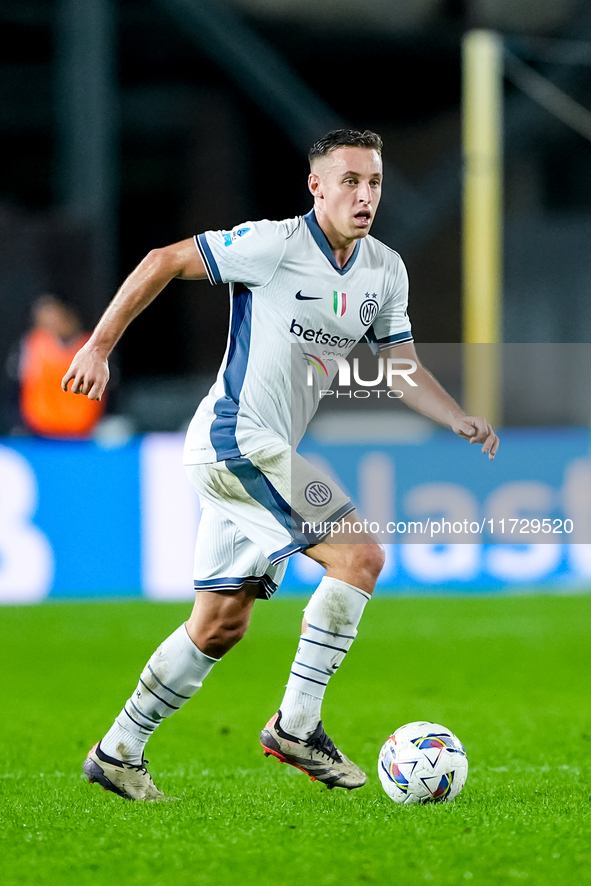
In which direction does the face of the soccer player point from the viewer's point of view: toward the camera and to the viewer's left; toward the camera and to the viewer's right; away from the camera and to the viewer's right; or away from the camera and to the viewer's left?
toward the camera and to the viewer's right

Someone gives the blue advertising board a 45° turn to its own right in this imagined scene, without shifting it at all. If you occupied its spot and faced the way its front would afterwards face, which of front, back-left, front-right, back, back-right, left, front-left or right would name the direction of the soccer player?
front-left

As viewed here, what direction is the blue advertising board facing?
toward the camera

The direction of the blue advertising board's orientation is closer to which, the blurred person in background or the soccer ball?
the soccer ball

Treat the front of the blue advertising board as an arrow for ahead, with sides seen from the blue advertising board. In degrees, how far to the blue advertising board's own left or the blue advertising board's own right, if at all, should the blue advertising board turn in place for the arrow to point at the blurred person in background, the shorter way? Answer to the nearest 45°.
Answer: approximately 135° to the blue advertising board's own right

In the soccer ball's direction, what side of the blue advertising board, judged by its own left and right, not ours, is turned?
front
